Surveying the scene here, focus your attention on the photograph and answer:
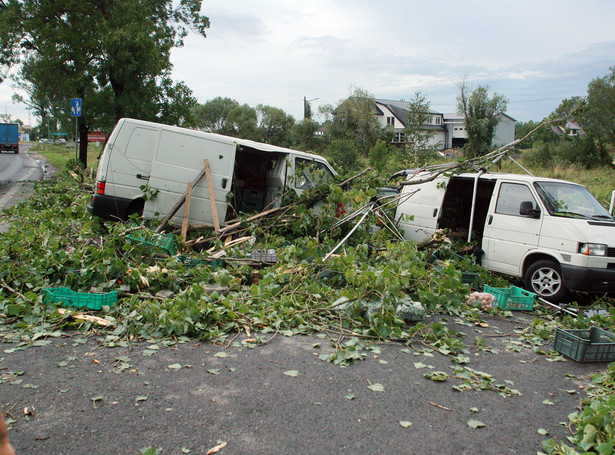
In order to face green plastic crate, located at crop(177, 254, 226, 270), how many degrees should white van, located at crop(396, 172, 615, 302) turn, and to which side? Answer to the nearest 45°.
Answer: approximately 90° to its right

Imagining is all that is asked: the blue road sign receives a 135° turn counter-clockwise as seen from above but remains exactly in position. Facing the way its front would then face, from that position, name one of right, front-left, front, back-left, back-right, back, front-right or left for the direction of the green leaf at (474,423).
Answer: back-right

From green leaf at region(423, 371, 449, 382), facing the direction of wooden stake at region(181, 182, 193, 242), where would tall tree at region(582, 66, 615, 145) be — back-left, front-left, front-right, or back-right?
front-right

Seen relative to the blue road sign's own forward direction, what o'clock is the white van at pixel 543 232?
The white van is roughly at 11 o'clock from the blue road sign.

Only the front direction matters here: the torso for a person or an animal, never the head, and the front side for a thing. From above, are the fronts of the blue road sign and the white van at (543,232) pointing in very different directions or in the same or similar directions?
same or similar directions

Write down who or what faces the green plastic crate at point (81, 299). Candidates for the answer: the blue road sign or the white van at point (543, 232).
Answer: the blue road sign

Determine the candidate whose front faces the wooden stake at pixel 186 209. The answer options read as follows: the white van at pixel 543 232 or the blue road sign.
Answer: the blue road sign

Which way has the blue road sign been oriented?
toward the camera

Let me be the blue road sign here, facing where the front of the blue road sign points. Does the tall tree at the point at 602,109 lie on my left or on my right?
on my left

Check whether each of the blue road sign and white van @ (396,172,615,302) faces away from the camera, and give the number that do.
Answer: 0

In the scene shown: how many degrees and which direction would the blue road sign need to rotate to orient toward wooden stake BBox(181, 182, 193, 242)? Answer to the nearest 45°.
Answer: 0° — it already faces it

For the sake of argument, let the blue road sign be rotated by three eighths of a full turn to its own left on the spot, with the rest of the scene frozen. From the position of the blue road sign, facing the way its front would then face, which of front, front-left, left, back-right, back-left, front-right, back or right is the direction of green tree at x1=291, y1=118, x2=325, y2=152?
front

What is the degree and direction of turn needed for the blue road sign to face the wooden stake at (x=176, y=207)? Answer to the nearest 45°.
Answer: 0° — it already faces it

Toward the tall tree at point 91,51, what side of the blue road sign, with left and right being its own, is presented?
back

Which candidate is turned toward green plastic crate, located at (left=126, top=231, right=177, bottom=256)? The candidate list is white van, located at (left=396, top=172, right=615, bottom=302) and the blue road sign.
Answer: the blue road sign

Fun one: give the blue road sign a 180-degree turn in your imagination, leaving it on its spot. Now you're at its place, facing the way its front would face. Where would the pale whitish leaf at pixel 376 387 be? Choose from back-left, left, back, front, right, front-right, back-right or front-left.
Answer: back

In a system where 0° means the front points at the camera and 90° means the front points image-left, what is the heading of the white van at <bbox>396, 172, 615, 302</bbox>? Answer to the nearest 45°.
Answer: approximately 315°

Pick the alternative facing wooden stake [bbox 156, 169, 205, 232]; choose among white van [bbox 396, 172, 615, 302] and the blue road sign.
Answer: the blue road sign

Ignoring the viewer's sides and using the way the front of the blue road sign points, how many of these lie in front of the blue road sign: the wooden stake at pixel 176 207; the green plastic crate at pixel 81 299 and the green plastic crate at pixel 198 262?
3
